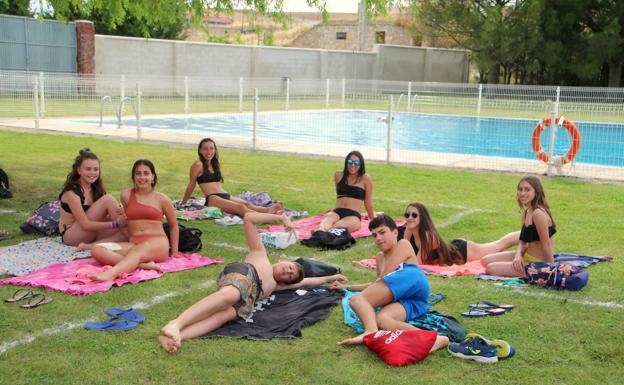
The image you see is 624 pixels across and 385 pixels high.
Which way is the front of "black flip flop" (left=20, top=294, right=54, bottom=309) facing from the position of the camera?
facing to the right of the viewer

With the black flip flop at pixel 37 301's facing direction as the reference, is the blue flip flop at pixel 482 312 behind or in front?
in front

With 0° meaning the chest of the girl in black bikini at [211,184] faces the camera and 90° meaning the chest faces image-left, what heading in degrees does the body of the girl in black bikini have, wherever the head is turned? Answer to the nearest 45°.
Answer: approximately 315°

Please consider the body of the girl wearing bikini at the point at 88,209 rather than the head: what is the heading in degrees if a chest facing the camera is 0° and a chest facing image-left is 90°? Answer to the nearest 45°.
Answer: approximately 315°

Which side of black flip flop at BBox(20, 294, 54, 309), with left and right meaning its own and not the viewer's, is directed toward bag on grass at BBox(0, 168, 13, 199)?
left

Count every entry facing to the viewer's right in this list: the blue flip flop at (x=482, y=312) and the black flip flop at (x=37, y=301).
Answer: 1

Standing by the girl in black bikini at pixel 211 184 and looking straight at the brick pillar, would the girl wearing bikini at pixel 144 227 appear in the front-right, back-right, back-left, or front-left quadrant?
back-left

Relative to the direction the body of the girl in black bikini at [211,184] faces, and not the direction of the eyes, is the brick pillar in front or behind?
behind

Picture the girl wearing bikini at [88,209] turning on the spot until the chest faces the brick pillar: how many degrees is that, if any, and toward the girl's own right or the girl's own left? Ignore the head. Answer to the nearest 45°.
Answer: approximately 135° to the girl's own left
